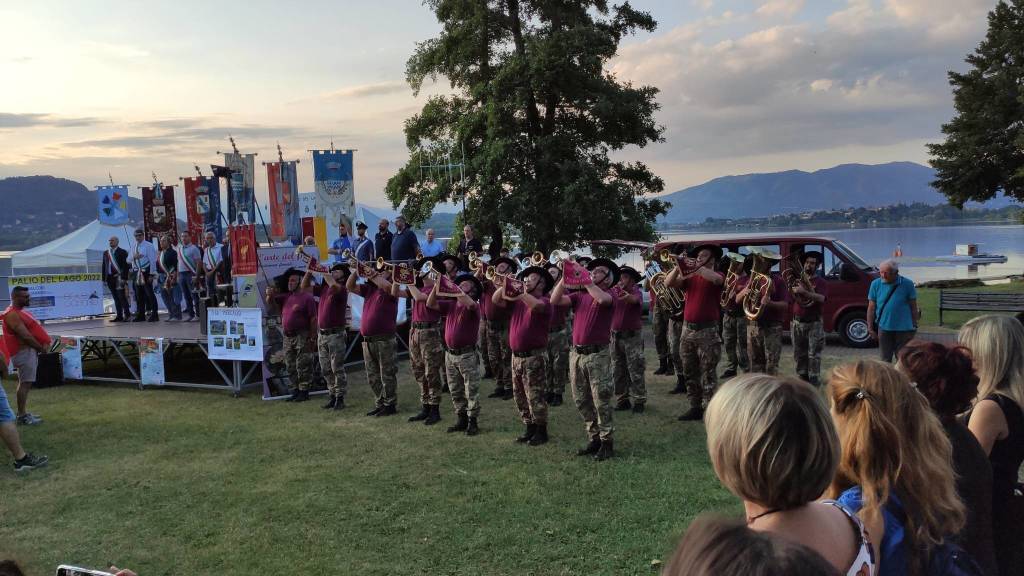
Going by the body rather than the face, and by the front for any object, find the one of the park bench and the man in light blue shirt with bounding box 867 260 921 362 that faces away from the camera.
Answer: the park bench

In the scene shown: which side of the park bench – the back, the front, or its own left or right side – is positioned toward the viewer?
back

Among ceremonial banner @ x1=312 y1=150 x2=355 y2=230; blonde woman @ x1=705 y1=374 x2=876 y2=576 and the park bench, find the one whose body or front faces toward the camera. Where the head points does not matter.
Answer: the ceremonial banner

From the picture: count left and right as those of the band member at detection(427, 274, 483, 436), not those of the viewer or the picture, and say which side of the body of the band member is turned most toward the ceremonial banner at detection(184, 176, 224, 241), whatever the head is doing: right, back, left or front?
right

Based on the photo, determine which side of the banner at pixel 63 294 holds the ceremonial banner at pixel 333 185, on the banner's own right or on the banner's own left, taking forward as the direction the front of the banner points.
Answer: on the banner's own left

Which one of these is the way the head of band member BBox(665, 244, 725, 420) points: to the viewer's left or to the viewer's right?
to the viewer's left

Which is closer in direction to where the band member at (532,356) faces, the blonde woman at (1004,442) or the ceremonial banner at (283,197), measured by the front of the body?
the blonde woman

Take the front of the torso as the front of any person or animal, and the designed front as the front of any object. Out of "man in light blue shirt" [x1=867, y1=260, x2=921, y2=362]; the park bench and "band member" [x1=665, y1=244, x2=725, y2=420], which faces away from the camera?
the park bench

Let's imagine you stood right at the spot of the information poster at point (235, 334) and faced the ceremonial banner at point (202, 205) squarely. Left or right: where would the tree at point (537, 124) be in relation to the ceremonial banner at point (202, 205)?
right

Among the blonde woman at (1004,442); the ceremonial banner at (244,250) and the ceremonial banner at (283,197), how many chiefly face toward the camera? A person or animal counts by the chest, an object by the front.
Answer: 2

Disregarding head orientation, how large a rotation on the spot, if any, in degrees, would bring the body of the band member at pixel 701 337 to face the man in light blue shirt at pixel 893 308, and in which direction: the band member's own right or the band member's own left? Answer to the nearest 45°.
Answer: approximately 135° to the band member's own left

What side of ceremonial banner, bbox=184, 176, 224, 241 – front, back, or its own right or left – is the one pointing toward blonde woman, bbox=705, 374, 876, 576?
front

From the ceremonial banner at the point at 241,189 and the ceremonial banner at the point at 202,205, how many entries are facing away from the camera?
0

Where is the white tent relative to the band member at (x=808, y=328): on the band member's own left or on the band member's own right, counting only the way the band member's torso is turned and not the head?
on the band member's own right

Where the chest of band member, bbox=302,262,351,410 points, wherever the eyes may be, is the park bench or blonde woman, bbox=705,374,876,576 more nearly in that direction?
the blonde woman

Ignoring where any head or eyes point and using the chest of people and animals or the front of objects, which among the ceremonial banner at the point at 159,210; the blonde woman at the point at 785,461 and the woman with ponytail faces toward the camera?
the ceremonial banner

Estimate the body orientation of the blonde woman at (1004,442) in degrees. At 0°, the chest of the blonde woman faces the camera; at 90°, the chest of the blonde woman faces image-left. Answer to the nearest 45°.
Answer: approximately 135°
